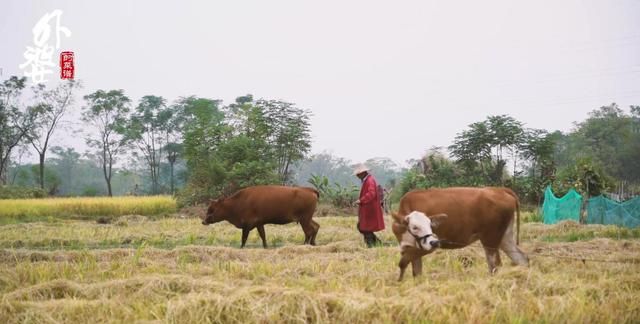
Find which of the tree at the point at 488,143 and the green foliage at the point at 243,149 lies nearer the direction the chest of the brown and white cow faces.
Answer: the green foliage

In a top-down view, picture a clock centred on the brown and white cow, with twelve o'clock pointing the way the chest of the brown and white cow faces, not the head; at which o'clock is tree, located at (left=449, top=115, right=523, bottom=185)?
The tree is roughly at 3 o'clock from the brown and white cow.

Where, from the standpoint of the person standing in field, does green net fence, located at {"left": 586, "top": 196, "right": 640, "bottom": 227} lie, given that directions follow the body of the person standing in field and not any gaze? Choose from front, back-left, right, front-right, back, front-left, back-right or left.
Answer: back-right

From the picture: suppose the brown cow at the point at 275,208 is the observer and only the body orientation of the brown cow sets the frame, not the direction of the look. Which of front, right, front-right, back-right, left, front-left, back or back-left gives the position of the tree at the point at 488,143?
back-right

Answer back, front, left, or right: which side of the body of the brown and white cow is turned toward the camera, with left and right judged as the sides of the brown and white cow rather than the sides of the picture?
left

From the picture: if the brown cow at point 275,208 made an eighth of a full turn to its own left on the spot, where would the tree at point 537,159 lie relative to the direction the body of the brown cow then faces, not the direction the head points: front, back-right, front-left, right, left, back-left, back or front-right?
back

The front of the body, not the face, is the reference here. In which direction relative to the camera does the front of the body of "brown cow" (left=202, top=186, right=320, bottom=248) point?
to the viewer's left

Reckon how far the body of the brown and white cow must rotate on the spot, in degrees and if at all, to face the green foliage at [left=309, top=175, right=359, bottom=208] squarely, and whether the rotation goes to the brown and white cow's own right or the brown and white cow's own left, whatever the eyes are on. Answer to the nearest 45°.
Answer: approximately 90° to the brown and white cow's own right

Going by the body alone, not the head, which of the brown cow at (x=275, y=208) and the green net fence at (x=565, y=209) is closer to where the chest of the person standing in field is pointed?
the brown cow

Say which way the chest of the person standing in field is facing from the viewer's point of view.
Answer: to the viewer's left

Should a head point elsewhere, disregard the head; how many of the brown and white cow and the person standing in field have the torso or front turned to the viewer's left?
2

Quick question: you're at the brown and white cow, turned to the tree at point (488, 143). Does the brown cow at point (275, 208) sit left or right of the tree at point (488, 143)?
left

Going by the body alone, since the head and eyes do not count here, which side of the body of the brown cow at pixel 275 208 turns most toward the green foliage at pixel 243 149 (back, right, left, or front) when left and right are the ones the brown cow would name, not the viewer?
right
